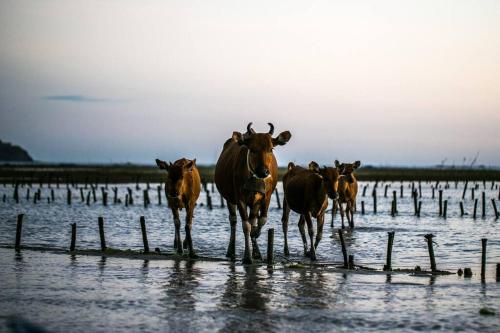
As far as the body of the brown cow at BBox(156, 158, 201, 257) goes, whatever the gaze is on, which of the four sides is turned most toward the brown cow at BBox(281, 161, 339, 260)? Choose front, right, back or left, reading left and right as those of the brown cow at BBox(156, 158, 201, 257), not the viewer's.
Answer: left

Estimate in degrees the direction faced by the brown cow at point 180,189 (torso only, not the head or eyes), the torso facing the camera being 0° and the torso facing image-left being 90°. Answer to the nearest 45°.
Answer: approximately 0°

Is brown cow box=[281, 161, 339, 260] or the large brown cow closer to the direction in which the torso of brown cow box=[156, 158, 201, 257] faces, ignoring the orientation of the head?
the large brown cow

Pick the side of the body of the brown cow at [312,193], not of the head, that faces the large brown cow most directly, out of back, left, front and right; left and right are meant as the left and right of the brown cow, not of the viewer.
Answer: right

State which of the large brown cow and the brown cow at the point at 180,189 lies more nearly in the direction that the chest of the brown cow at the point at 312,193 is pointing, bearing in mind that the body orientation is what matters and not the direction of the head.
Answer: the large brown cow
